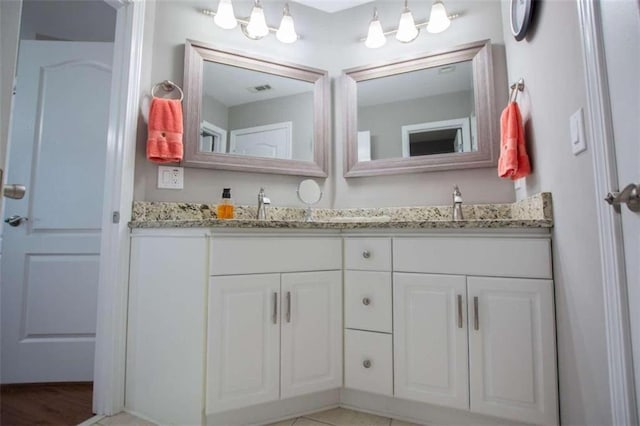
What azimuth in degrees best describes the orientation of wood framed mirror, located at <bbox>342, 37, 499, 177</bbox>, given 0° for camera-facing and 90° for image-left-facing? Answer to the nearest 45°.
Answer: approximately 45°

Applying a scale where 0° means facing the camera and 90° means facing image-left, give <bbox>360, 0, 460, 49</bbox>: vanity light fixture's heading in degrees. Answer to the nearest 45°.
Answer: approximately 45°

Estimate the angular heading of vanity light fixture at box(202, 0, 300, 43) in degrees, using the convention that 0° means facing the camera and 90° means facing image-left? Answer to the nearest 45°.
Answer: approximately 315°
